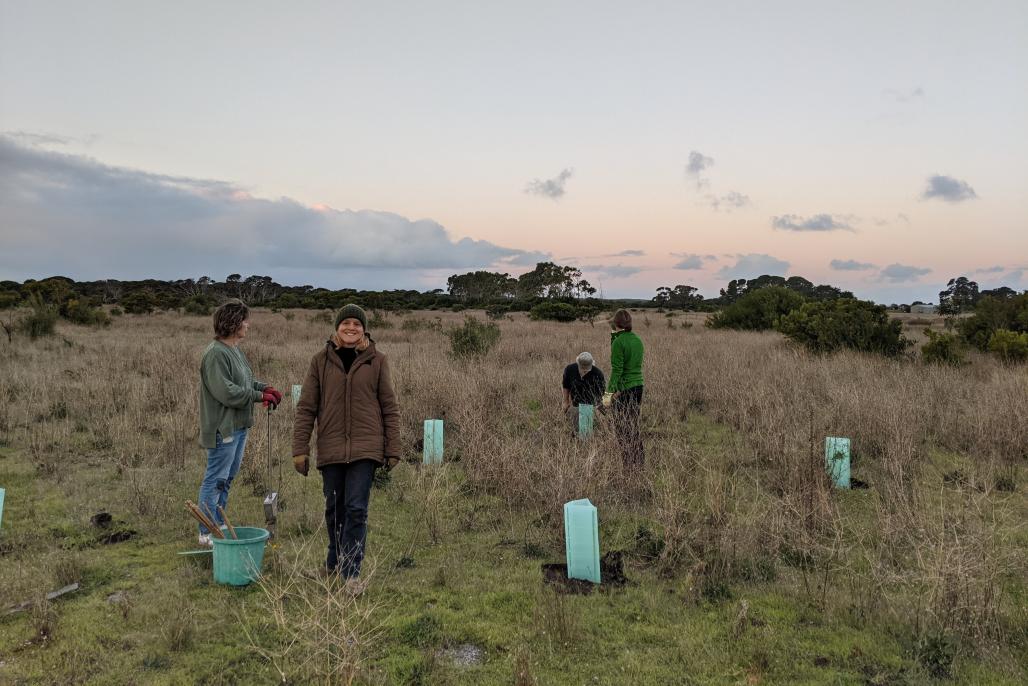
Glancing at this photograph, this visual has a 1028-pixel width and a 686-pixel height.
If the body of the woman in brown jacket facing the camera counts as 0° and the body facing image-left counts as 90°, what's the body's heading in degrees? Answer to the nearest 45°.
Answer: approximately 0°

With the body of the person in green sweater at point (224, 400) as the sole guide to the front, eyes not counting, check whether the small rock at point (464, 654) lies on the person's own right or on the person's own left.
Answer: on the person's own right

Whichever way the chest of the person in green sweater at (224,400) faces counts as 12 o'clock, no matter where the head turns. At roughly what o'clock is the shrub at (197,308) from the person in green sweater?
The shrub is roughly at 9 o'clock from the person in green sweater.

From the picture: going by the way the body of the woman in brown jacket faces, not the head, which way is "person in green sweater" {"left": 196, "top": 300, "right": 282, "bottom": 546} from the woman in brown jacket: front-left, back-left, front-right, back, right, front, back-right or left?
back-right

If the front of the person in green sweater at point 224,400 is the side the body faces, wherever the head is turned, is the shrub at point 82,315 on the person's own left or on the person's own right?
on the person's own left

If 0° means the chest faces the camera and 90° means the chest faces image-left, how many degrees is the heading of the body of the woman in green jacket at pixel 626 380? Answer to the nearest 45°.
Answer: approximately 135°

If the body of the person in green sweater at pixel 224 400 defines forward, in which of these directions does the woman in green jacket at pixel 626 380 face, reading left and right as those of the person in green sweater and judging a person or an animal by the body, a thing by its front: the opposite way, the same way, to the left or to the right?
to the left

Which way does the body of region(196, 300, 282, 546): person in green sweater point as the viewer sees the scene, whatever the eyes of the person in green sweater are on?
to the viewer's right

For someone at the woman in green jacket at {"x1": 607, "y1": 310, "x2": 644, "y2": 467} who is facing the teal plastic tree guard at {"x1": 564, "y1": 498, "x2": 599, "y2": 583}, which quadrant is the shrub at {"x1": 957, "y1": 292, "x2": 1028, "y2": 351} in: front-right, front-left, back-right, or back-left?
back-left

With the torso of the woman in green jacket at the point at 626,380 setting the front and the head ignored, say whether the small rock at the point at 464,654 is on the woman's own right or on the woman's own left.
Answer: on the woman's own left

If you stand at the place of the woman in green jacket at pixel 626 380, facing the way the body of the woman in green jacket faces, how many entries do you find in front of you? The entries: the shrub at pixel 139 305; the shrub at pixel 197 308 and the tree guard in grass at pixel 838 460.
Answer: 2

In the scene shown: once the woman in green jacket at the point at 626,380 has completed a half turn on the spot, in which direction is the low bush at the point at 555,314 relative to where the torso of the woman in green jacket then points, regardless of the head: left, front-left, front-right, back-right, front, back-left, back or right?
back-left

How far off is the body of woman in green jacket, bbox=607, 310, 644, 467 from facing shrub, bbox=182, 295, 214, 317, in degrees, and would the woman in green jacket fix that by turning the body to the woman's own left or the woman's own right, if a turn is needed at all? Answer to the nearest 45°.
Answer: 0° — they already face it
